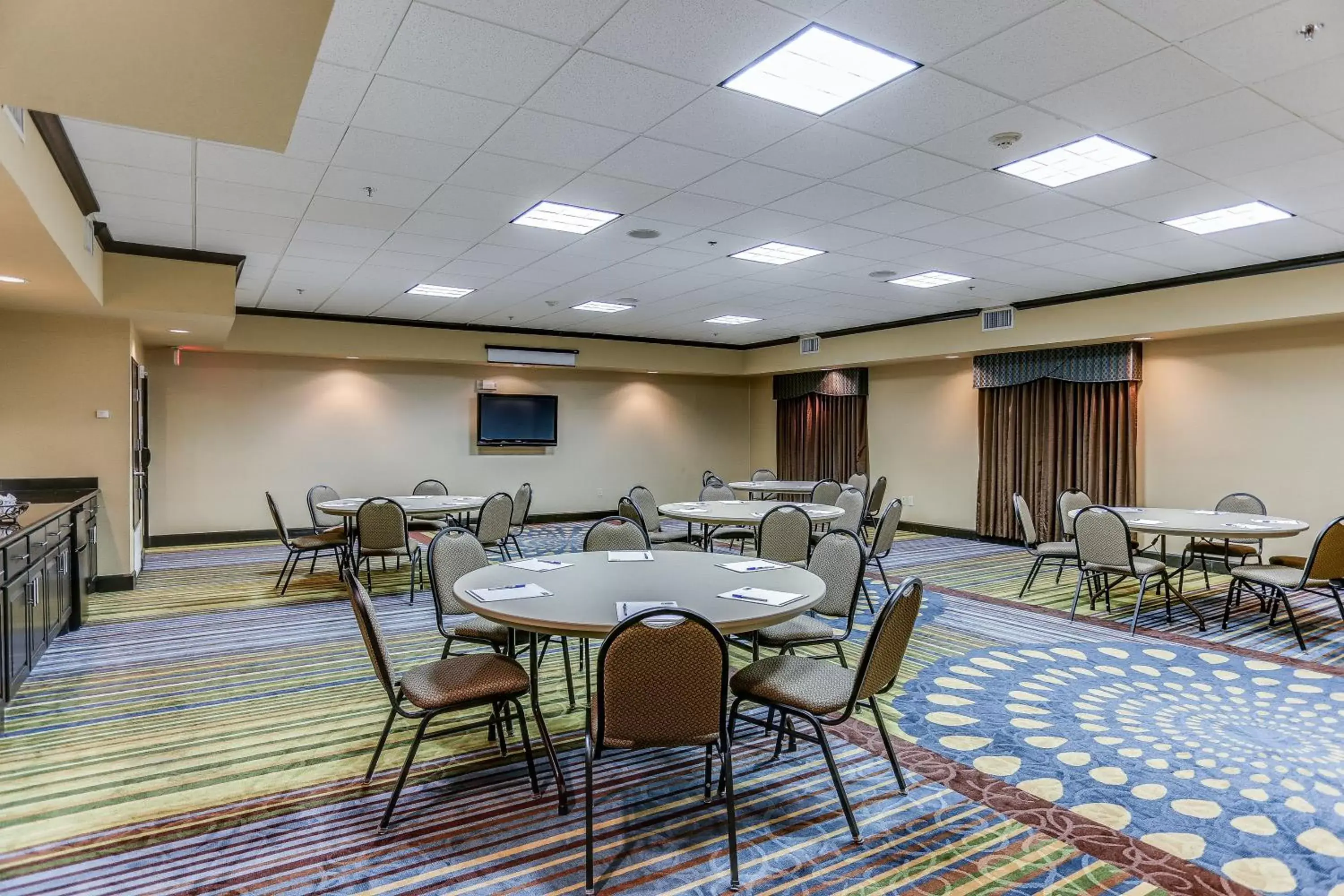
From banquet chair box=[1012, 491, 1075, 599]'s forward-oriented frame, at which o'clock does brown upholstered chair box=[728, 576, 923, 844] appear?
The brown upholstered chair is roughly at 3 o'clock from the banquet chair.

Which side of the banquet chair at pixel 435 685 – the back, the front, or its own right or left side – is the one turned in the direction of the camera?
right

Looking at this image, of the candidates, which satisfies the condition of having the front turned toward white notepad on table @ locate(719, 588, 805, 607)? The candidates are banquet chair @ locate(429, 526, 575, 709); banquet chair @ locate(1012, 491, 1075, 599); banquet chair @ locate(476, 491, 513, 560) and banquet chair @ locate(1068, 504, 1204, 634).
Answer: banquet chair @ locate(429, 526, 575, 709)

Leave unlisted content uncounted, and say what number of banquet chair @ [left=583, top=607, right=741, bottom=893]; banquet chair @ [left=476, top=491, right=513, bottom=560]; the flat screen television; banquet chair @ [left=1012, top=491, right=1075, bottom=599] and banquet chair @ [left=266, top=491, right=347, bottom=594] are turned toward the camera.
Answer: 1

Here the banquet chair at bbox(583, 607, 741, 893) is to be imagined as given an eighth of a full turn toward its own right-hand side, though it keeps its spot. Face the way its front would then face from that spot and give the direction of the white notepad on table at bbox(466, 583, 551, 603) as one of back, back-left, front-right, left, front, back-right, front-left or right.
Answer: left

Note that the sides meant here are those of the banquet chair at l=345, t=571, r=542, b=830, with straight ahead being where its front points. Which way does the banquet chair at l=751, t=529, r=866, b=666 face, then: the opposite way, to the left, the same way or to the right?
the opposite way

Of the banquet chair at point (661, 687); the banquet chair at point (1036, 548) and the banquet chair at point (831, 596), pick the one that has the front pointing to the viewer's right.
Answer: the banquet chair at point (1036, 548)

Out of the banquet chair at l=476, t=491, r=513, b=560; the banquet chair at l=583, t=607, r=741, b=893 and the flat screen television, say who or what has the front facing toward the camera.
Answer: the flat screen television

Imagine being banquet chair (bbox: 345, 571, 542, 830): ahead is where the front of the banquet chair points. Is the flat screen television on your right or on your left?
on your left

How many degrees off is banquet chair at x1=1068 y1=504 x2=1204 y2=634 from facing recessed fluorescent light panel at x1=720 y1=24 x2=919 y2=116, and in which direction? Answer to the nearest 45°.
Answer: approximately 135° to its right

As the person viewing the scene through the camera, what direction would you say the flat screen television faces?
facing the viewer

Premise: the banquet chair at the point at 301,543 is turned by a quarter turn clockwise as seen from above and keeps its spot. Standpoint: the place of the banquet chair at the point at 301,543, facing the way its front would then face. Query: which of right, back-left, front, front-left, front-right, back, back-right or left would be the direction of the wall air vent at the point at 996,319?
left

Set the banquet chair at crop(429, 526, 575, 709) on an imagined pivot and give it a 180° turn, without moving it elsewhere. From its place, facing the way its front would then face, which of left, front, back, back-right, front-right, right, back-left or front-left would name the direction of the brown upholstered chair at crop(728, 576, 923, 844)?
back

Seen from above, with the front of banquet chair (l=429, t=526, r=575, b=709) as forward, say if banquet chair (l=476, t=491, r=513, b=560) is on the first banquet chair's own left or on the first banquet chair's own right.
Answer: on the first banquet chair's own left

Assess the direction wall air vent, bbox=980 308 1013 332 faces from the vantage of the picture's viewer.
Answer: facing the viewer and to the left of the viewer

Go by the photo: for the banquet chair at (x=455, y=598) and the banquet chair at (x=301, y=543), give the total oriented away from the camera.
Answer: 0

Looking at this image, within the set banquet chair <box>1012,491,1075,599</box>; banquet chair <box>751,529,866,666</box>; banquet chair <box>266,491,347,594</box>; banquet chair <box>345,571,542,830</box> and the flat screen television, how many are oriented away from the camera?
0

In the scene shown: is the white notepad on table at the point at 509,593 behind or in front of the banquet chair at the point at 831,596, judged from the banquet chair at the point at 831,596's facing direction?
in front

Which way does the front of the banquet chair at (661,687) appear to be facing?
away from the camera

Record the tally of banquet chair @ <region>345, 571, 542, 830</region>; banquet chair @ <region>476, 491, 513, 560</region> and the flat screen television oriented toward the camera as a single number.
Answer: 1

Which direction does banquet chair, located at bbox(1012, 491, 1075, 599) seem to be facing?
to the viewer's right
